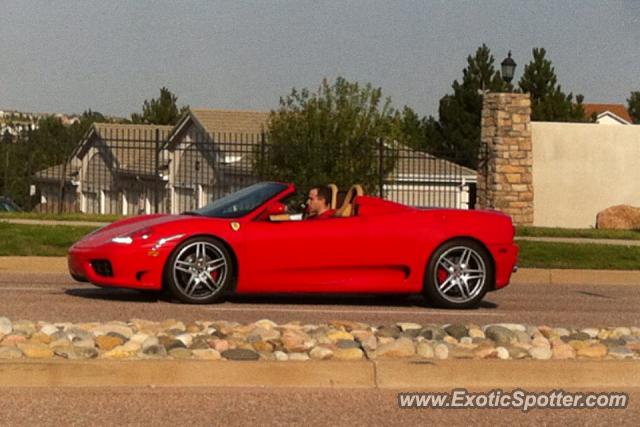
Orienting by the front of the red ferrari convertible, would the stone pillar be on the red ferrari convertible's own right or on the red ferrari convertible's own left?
on the red ferrari convertible's own right

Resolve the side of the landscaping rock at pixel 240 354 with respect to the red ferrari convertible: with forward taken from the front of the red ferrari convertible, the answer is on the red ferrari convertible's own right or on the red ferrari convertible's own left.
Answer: on the red ferrari convertible's own left

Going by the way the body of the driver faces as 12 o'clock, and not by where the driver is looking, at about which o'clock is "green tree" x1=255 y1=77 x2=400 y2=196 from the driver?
The green tree is roughly at 3 o'clock from the driver.

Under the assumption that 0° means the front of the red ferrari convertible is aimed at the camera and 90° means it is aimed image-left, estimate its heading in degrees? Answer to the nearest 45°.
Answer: approximately 90°

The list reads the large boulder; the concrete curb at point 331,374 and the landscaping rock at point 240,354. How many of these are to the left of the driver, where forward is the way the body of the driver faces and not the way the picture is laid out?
2

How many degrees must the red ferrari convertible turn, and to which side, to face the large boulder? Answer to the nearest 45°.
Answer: approximately 135° to its right

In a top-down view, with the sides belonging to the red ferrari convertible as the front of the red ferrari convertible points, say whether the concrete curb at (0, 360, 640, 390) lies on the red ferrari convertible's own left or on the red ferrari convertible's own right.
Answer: on the red ferrari convertible's own left

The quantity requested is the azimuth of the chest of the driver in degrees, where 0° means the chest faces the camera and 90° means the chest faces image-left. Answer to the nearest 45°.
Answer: approximately 90°

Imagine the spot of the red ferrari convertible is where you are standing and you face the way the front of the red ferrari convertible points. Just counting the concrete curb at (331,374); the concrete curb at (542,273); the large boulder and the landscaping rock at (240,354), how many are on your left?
2

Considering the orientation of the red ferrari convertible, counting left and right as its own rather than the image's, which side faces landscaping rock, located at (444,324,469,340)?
left

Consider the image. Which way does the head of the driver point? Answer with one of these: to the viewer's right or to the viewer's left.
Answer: to the viewer's left

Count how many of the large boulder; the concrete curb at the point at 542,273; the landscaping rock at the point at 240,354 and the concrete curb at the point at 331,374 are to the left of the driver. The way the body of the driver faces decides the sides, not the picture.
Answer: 2

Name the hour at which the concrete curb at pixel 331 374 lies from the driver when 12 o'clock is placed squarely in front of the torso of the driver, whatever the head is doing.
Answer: The concrete curb is roughly at 9 o'clock from the driver.

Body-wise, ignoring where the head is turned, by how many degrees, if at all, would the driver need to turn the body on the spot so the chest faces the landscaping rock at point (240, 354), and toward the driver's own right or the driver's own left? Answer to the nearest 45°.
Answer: approximately 90° to the driver's own left
